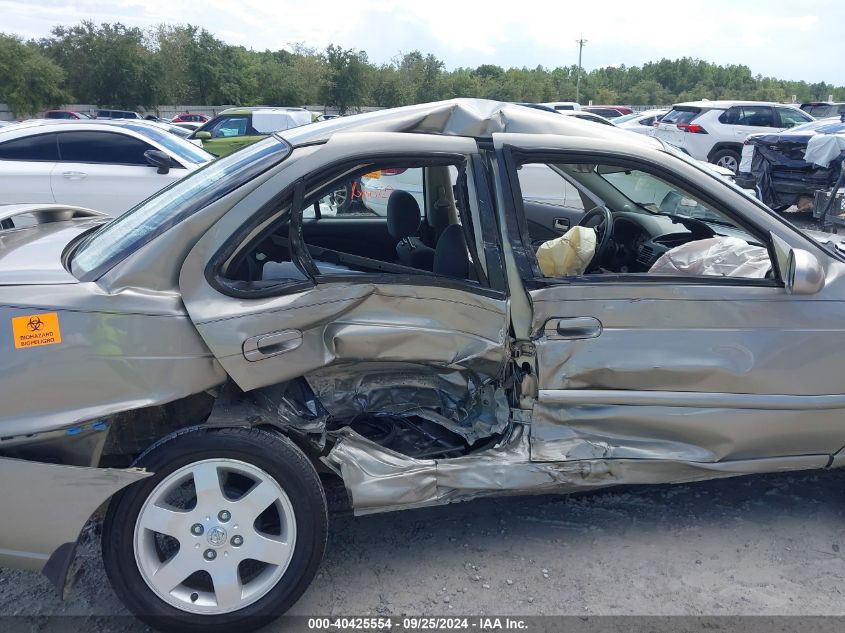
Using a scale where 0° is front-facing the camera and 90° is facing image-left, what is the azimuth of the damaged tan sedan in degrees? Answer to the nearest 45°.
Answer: approximately 270°

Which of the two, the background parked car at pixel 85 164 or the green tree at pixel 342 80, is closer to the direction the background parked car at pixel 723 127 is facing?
the green tree

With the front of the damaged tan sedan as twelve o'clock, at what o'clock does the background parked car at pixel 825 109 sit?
The background parked car is roughly at 10 o'clock from the damaged tan sedan.

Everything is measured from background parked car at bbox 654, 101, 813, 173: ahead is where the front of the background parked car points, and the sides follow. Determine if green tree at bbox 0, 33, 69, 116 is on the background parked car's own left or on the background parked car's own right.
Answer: on the background parked car's own left

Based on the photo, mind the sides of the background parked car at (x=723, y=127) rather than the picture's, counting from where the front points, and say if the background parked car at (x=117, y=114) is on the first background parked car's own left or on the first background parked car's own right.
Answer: on the first background parked car's own left

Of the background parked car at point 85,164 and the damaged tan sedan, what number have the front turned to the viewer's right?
2

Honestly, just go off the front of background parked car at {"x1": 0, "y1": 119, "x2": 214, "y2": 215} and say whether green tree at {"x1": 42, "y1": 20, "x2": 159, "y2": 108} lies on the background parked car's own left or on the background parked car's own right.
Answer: on the background parked car's own left

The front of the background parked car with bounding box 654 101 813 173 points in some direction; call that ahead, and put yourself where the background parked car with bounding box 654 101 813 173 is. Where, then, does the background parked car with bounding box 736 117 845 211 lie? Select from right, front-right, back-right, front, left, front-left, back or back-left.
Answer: back-right

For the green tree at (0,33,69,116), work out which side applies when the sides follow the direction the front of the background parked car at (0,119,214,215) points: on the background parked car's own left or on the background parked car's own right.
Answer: on the background parked car's own left

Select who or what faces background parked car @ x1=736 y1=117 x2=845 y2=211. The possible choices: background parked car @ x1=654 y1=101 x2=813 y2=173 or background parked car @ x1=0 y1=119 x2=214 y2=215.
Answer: background parked car @ x1=0 y1=119 x2=214 y2=215

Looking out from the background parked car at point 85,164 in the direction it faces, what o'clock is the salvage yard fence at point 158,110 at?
The salvage yard fence is roughly at 9 o'clock from the background parked car.

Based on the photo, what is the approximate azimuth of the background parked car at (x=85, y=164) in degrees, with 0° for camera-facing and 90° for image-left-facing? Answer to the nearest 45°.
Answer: approximately 270°
